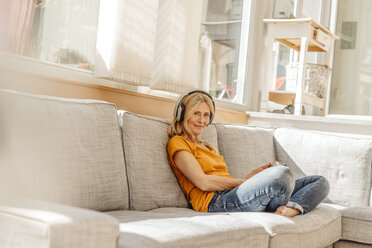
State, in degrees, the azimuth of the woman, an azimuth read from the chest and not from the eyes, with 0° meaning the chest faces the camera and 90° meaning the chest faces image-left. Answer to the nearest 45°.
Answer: approximately 315°

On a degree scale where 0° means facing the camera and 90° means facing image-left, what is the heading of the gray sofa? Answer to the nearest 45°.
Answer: approximately 315°
